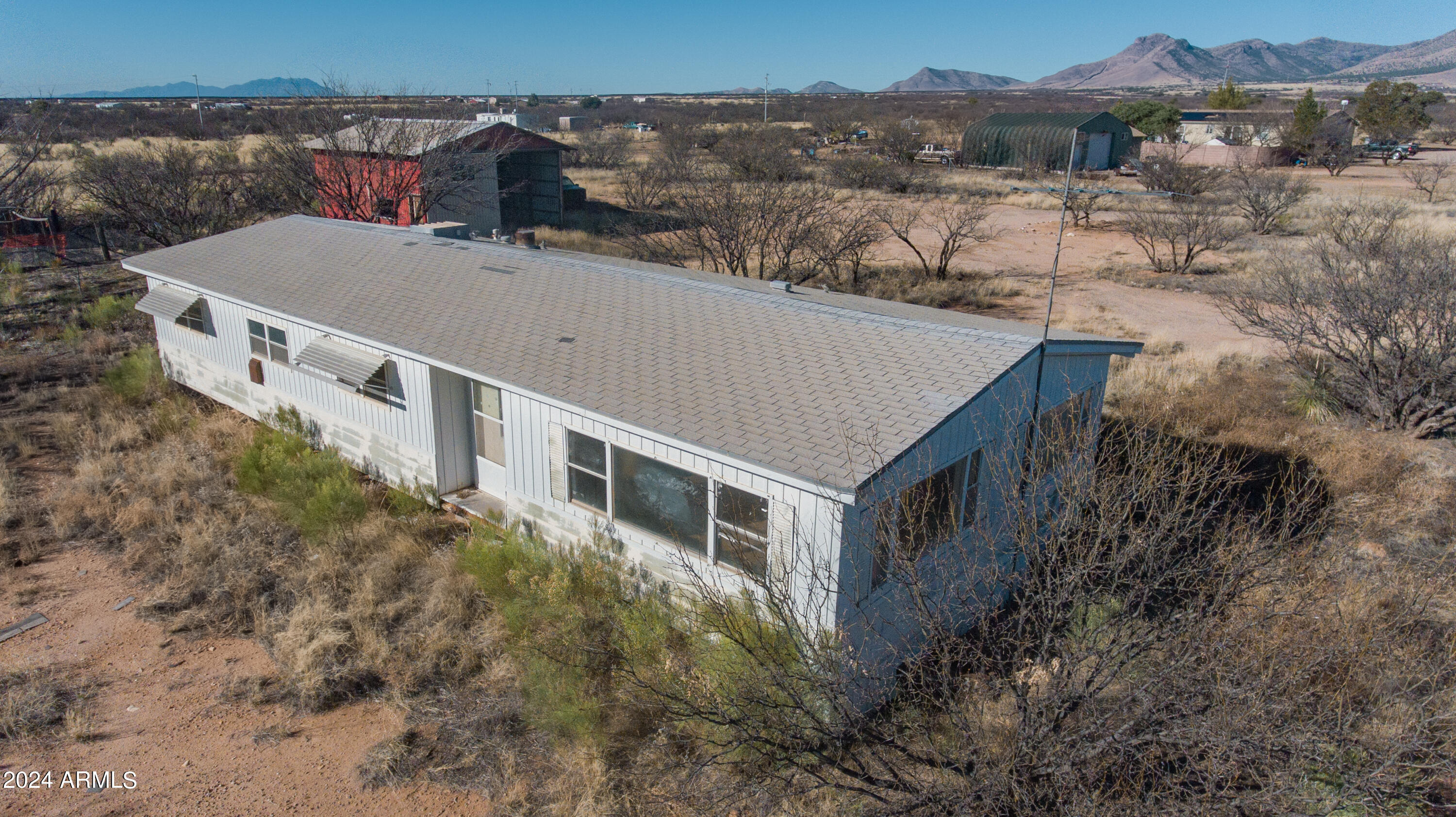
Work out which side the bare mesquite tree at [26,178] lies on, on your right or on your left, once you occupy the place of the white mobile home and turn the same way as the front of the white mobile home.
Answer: on your right

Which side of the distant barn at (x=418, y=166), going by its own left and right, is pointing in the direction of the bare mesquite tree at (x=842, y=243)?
front

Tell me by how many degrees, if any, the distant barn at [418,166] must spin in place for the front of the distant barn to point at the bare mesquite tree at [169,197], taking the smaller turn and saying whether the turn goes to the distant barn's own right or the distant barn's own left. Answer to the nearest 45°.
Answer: approximately 135° to the distant barn's own right

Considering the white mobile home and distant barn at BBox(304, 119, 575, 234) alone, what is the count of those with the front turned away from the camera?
0

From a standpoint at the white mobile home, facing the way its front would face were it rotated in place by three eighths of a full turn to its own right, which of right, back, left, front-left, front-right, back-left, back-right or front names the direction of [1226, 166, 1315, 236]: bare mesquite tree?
front-right

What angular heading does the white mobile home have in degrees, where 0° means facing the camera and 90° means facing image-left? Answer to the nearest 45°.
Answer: approximately 45°

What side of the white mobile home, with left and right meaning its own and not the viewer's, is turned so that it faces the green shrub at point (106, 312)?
right

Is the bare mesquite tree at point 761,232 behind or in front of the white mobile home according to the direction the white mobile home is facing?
behind

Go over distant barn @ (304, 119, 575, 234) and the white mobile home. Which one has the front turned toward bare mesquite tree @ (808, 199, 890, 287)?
the distant barn

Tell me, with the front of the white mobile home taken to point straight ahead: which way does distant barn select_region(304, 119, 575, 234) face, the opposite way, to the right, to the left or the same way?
to the left

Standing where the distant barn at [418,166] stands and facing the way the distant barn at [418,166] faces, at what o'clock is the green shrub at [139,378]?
The green shrub is roughly at 2 o'clock from the distant barn.

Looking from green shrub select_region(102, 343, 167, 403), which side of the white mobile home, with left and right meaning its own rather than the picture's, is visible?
right

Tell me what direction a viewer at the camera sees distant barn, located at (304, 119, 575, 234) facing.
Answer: facing the viewer and to the right of the viewer

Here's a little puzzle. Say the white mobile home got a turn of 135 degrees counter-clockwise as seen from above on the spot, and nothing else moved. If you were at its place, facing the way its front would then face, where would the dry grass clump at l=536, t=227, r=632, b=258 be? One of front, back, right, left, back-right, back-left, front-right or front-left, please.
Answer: left

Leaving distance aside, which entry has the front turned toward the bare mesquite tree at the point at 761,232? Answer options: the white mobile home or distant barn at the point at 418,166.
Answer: the distant barn
